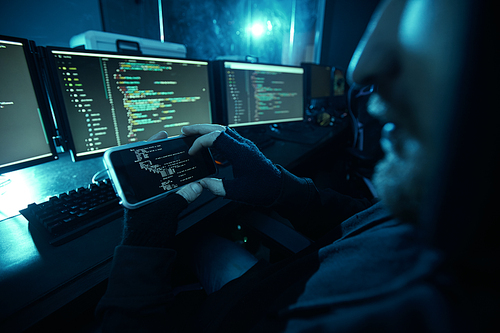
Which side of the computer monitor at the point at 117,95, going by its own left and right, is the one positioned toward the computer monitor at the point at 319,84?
left

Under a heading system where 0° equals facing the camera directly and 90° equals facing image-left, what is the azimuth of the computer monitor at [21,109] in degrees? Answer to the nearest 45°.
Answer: approximately 315°
